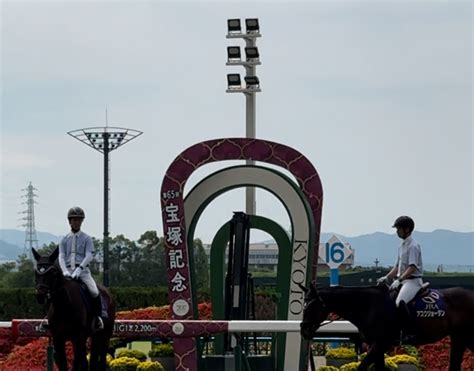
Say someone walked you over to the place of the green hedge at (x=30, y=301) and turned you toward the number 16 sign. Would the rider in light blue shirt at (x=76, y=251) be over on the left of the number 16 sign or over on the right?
right

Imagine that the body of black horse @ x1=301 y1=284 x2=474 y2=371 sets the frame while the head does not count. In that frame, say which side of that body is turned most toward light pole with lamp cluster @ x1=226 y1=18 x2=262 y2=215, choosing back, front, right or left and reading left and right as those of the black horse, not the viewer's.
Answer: right

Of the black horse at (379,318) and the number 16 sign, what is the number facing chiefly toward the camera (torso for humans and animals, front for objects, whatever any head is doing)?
1

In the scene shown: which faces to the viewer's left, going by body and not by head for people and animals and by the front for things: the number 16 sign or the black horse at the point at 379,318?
the black horse

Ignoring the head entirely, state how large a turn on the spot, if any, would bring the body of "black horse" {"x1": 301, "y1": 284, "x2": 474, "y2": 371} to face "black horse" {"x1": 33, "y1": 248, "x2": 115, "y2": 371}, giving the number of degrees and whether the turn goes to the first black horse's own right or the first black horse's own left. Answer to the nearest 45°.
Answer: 0° — it already faces it

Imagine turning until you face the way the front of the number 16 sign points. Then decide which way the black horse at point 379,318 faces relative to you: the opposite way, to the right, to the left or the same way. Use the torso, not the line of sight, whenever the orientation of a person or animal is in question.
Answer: to the right

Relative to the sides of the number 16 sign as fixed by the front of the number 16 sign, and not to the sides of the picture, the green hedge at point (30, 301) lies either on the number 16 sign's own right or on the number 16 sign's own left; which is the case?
on the number 16 sign's own right

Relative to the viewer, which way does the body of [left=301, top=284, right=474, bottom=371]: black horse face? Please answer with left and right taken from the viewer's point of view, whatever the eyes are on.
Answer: facing to the left of the viewer
